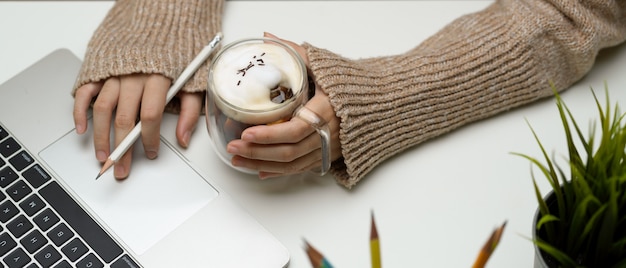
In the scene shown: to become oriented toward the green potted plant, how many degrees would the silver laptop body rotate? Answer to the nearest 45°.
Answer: approximately 90° to its right

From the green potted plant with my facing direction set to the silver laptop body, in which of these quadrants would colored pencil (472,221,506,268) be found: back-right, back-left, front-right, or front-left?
front-left

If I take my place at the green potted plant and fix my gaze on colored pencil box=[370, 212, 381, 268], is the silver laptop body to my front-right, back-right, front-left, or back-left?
front-right

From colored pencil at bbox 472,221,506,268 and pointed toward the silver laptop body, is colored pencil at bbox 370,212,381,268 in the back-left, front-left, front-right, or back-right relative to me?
front-left

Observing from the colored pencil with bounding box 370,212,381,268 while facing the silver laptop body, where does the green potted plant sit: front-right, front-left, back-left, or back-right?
back-right

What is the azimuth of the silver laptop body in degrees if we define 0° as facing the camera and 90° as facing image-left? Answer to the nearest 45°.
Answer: approximately 225°
